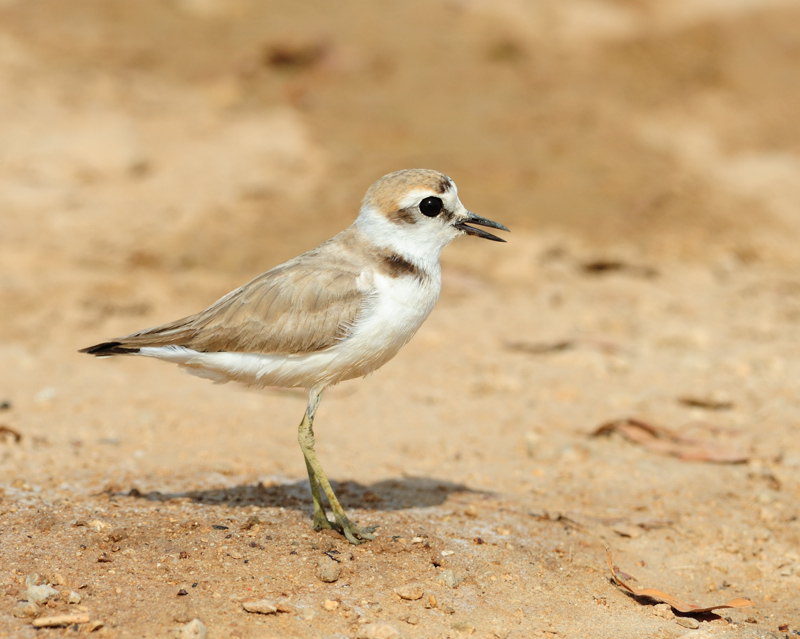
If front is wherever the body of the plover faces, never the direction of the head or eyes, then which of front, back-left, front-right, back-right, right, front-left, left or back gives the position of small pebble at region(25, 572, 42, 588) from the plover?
back-right

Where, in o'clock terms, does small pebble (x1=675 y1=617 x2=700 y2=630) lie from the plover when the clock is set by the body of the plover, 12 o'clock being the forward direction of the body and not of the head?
The small pebble is roughly at 1 o'clock from the plover.

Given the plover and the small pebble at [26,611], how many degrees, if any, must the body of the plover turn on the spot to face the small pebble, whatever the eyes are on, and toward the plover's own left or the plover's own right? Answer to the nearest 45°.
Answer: approximately 135° to the plover's own right

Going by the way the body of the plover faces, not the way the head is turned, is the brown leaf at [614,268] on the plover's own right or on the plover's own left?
on the plover's own left

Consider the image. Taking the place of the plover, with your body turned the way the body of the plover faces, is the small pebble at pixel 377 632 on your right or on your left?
on your right

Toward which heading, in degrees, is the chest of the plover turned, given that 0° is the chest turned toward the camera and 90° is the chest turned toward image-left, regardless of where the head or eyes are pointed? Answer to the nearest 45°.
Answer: approximately 270°

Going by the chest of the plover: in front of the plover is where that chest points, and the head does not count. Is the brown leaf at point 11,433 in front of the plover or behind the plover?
behind
